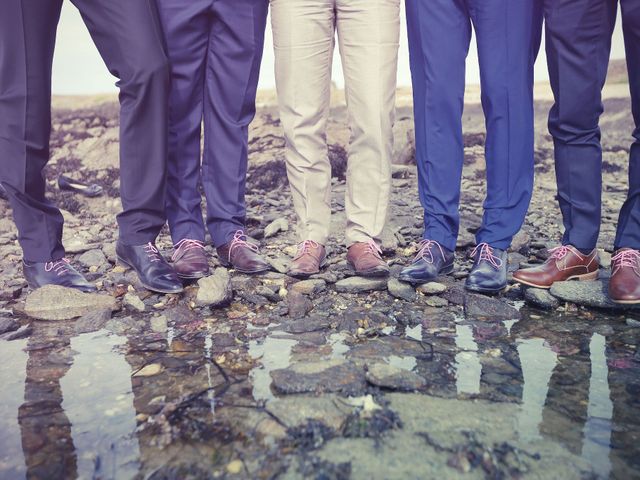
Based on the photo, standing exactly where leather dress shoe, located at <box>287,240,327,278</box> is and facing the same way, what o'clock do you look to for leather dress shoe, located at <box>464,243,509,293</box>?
leather dress shoe, located at <box>464,243,509,293</box> is roughly at 8 o'clock from leather dress shoe, located at <box>287,240,327,278</box>.

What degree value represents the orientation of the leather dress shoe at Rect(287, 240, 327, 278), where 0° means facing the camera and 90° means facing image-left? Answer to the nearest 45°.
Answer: approximately 45°

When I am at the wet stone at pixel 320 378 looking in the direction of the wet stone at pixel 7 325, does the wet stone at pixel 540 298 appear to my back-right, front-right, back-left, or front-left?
back-right

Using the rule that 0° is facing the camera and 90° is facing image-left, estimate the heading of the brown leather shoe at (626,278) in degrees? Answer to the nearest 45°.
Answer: approximately 0°
